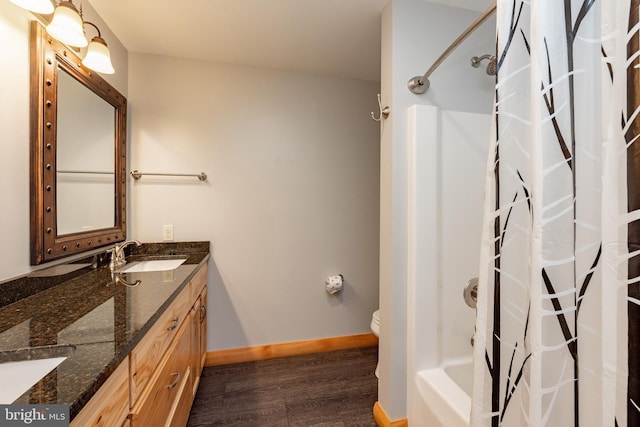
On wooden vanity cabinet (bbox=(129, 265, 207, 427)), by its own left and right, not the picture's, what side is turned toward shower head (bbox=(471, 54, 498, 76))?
front

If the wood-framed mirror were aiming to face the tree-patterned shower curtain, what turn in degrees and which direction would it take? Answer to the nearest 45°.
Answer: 0° — it already faces it

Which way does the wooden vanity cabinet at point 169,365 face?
to the viewer's right

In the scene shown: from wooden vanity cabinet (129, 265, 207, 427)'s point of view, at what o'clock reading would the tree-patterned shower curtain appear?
The tree-patterned shower curtain is roughly at 2 o'clock from the wooden vanity cabinet.

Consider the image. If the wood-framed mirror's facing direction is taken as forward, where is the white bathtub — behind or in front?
in front

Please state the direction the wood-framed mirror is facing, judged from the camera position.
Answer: facing the viewer and to the right of the viewer

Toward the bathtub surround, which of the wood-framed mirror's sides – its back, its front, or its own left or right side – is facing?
front

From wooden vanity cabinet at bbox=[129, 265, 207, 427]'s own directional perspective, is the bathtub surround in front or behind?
in front

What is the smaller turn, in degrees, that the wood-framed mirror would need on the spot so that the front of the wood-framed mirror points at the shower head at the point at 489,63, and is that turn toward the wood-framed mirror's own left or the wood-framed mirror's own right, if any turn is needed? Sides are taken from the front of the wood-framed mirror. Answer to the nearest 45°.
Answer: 0° — it already faces it
